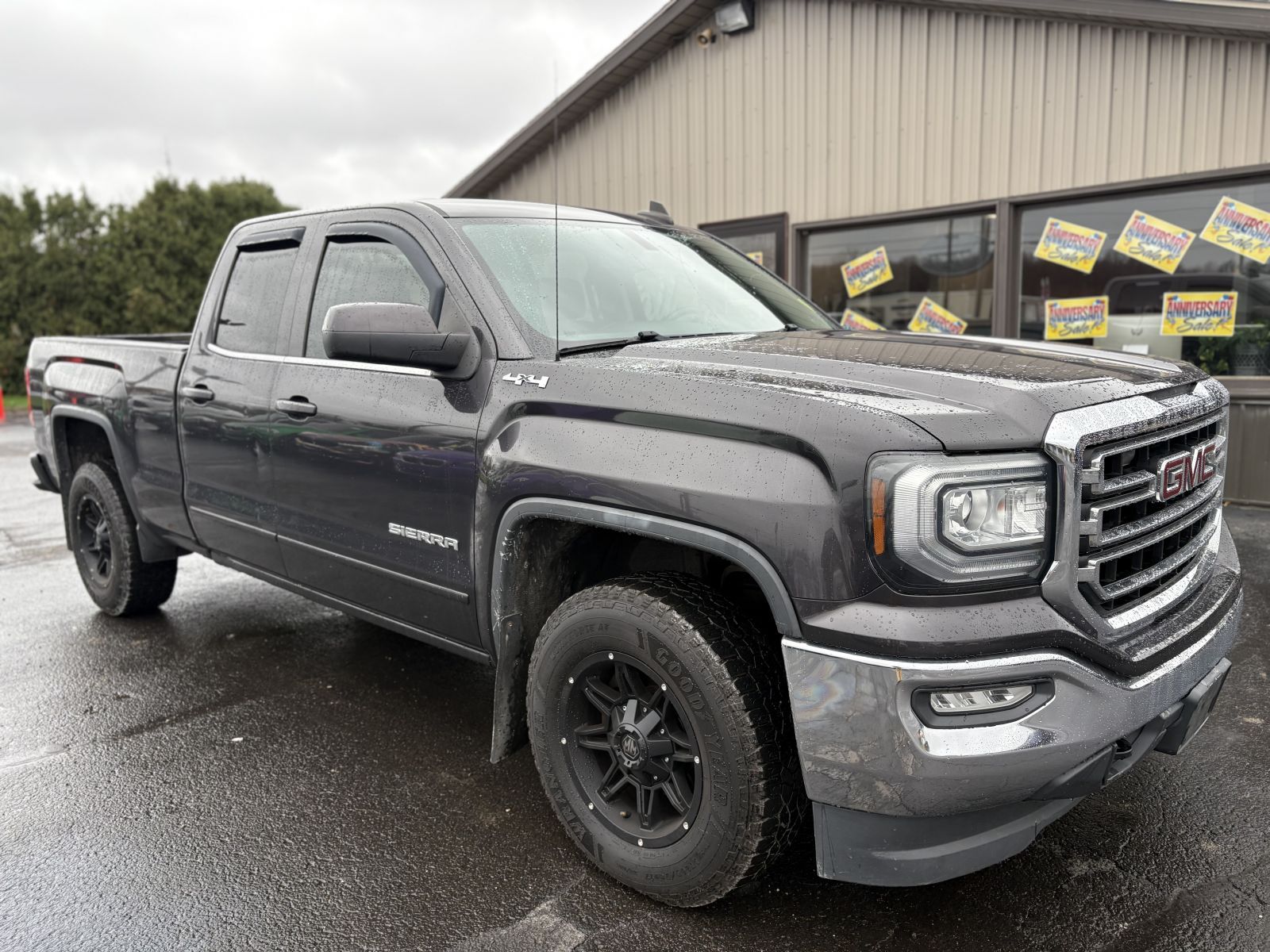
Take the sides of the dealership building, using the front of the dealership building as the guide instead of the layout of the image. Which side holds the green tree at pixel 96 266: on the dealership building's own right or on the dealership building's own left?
on the dealership building's own right

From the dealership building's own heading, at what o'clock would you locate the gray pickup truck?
The gray pickup truck is roughly at 11 o'clock from the dealership building.

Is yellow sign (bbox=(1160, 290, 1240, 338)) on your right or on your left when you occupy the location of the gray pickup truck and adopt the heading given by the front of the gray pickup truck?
on your left

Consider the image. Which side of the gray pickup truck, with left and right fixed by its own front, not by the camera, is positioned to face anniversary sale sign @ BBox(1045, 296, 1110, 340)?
left

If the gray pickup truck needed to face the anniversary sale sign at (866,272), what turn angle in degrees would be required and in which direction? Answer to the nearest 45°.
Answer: approximately 135° to its left

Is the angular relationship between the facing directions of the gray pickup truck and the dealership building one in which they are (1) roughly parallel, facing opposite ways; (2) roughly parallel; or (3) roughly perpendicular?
roughly perpendicular

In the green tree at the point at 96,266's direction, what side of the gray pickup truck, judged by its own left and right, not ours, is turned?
back

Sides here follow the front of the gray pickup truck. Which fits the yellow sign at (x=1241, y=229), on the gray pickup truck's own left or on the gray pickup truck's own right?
on the gray pickup truck's own left

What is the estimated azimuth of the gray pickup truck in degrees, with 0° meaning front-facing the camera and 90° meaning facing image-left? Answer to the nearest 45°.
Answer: approximately 315°

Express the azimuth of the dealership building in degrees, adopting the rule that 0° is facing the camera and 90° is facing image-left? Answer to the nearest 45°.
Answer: approximately 45°

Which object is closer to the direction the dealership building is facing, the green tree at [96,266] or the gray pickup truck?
the gray pickup truck
